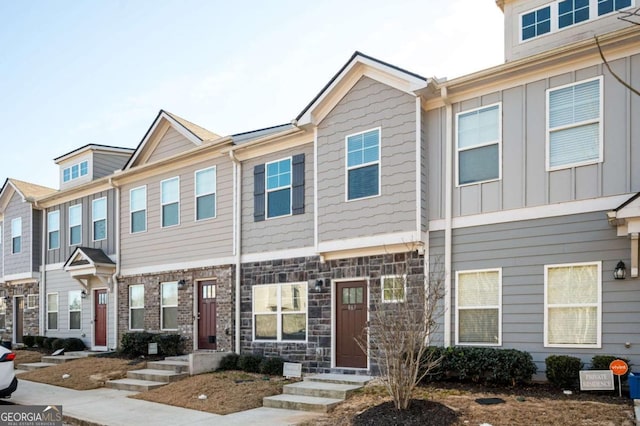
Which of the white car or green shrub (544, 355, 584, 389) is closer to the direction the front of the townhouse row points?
the white car

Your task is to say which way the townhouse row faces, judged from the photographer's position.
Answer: facing the viewer and to the left of the viewer
